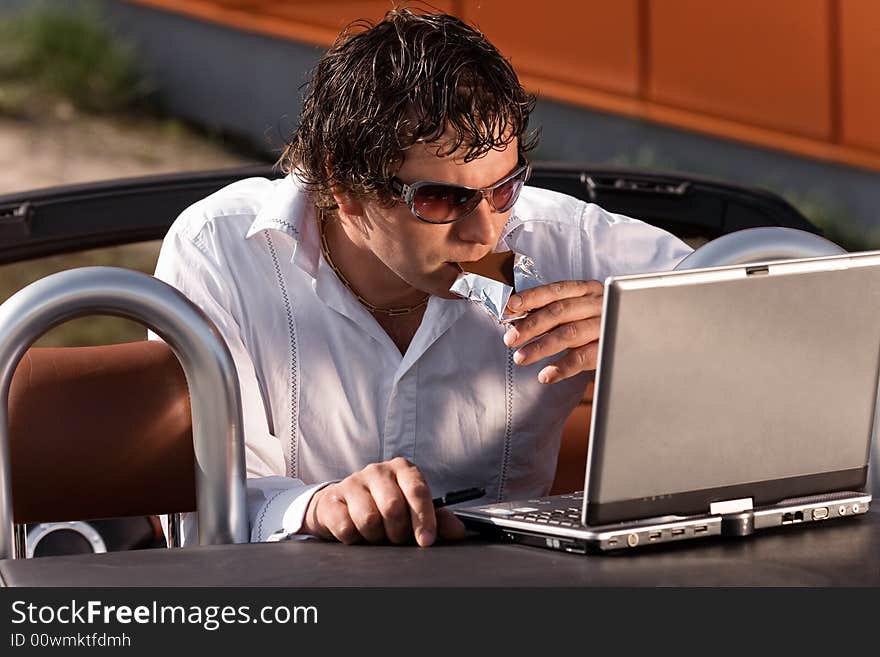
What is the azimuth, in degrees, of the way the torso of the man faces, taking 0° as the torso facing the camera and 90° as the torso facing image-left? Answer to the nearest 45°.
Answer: approximately 0°

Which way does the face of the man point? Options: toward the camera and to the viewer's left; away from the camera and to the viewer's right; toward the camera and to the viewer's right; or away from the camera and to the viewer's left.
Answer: toward the camera and to the viewer's right

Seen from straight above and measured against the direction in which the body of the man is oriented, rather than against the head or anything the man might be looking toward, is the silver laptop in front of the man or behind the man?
in front

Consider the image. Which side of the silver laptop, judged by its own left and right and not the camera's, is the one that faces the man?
front
